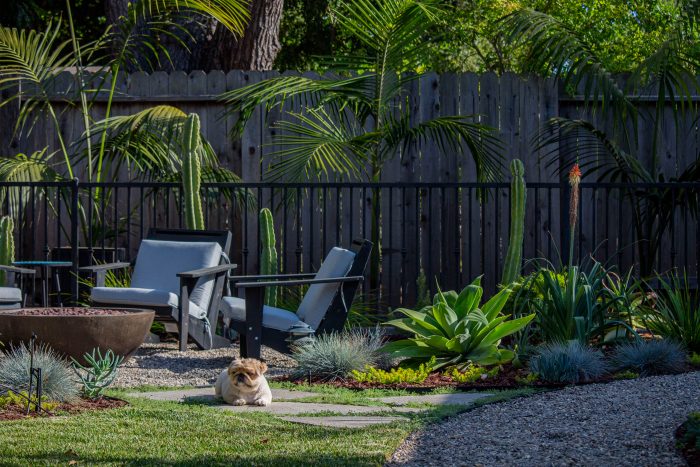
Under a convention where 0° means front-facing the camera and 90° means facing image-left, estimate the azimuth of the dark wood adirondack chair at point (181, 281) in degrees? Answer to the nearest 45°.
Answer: approximately 45°

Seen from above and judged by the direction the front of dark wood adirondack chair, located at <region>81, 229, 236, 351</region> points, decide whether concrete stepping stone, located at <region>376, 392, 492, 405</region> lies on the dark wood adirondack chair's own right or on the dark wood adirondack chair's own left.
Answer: on the dark wood adirondack chair's own left

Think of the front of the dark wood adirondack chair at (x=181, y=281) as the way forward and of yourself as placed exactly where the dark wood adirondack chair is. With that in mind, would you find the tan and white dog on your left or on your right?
on your left

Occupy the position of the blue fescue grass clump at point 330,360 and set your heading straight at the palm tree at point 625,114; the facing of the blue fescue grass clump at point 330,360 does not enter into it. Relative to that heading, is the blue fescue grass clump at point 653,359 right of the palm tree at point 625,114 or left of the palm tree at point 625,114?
right

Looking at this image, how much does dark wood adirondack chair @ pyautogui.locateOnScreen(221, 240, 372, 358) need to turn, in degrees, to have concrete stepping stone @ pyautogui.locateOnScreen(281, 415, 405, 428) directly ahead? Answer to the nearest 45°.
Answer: approximately 90° to its left

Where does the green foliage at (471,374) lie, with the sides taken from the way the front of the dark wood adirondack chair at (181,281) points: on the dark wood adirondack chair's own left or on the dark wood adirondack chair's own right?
on the dark wood adirondack chair's own left

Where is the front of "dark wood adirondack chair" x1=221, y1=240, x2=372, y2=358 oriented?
to the viewer's left

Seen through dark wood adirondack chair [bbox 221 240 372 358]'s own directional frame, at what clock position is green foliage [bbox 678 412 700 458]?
The green foliage is roughly at 8 o'clock from the dark wood adirondack chair.
